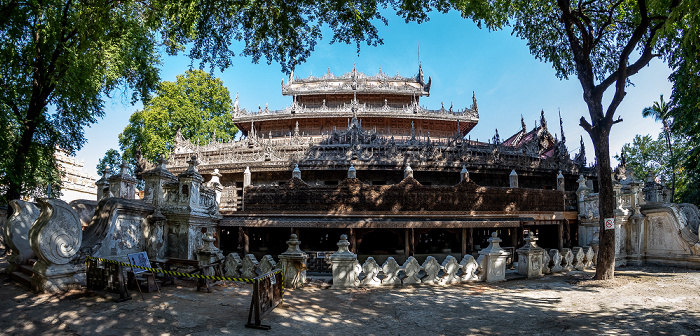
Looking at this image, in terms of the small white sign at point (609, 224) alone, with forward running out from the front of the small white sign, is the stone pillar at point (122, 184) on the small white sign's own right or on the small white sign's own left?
on the small white sign's own right

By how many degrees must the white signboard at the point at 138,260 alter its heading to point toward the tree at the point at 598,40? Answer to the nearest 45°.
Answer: approximately 90° to its left

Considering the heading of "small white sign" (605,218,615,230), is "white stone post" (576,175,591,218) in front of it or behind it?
behind

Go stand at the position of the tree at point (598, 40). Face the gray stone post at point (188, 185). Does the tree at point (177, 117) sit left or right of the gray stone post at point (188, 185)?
right

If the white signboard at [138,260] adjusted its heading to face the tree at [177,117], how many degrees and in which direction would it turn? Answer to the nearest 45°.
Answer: approximately 180°

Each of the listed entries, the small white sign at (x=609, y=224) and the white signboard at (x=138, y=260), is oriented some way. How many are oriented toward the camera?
2

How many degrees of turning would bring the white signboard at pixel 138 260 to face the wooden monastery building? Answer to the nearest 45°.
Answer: approximately 135° to its left

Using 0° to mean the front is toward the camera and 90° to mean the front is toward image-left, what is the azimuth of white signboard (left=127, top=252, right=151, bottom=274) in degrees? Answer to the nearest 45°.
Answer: approximately 0°

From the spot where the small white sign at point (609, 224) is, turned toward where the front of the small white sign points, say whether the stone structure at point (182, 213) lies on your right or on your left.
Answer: on your right

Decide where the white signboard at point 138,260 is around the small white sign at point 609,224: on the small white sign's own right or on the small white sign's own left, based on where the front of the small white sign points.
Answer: on the small white sign's own right
